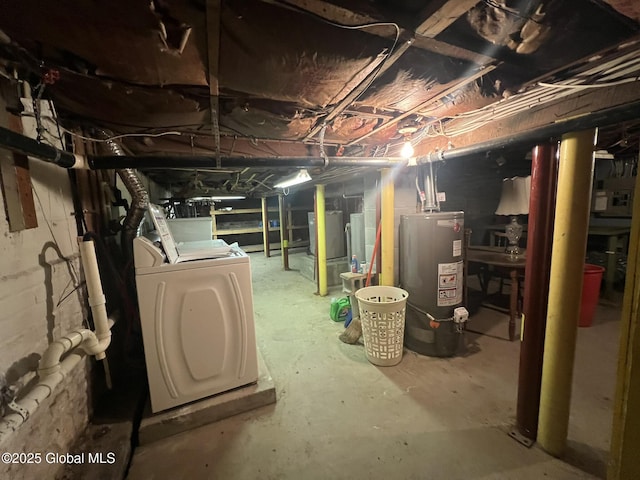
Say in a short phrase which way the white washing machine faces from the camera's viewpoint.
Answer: facing to the right of the viewer

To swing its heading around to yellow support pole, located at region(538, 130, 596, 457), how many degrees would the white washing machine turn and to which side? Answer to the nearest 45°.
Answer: approximately 45° to its right

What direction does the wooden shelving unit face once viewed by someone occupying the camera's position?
facing the viewer

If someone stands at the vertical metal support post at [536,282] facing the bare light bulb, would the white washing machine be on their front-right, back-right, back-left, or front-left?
front-left

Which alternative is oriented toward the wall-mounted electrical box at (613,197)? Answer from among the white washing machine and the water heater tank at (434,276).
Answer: the white washing machine

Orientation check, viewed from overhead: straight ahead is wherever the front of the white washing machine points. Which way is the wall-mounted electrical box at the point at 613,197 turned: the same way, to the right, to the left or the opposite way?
the opposite way

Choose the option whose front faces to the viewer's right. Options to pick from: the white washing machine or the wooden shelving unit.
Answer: the white washing machine

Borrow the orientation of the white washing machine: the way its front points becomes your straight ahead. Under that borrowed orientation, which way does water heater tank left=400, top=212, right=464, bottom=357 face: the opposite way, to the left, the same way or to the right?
to the right

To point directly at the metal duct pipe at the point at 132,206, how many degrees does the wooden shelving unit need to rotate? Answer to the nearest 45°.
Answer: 0° — it already faces it

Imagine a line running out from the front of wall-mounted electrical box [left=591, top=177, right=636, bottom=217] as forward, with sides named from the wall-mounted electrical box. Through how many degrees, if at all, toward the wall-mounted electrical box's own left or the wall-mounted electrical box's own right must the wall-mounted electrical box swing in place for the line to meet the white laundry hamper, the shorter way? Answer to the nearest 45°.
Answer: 0° — it already faces it

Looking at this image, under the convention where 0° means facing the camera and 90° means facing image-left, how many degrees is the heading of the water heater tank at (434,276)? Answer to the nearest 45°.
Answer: approximately 315°

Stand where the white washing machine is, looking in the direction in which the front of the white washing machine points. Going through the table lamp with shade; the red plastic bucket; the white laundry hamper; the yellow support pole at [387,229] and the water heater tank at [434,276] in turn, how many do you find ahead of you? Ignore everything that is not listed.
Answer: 5

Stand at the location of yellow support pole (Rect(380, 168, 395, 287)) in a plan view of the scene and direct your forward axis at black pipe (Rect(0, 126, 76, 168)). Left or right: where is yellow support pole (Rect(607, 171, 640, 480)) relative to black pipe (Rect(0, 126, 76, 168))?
left

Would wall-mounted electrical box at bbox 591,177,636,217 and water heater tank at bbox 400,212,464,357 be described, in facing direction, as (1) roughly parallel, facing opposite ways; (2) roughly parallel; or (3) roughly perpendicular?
roughly perpendicular

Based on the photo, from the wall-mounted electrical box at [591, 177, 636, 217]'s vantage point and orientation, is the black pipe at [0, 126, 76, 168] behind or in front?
in front

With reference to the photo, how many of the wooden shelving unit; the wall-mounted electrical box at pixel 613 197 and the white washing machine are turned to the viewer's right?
1

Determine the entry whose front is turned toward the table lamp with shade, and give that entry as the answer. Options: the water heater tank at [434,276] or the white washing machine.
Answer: the white washing machine
